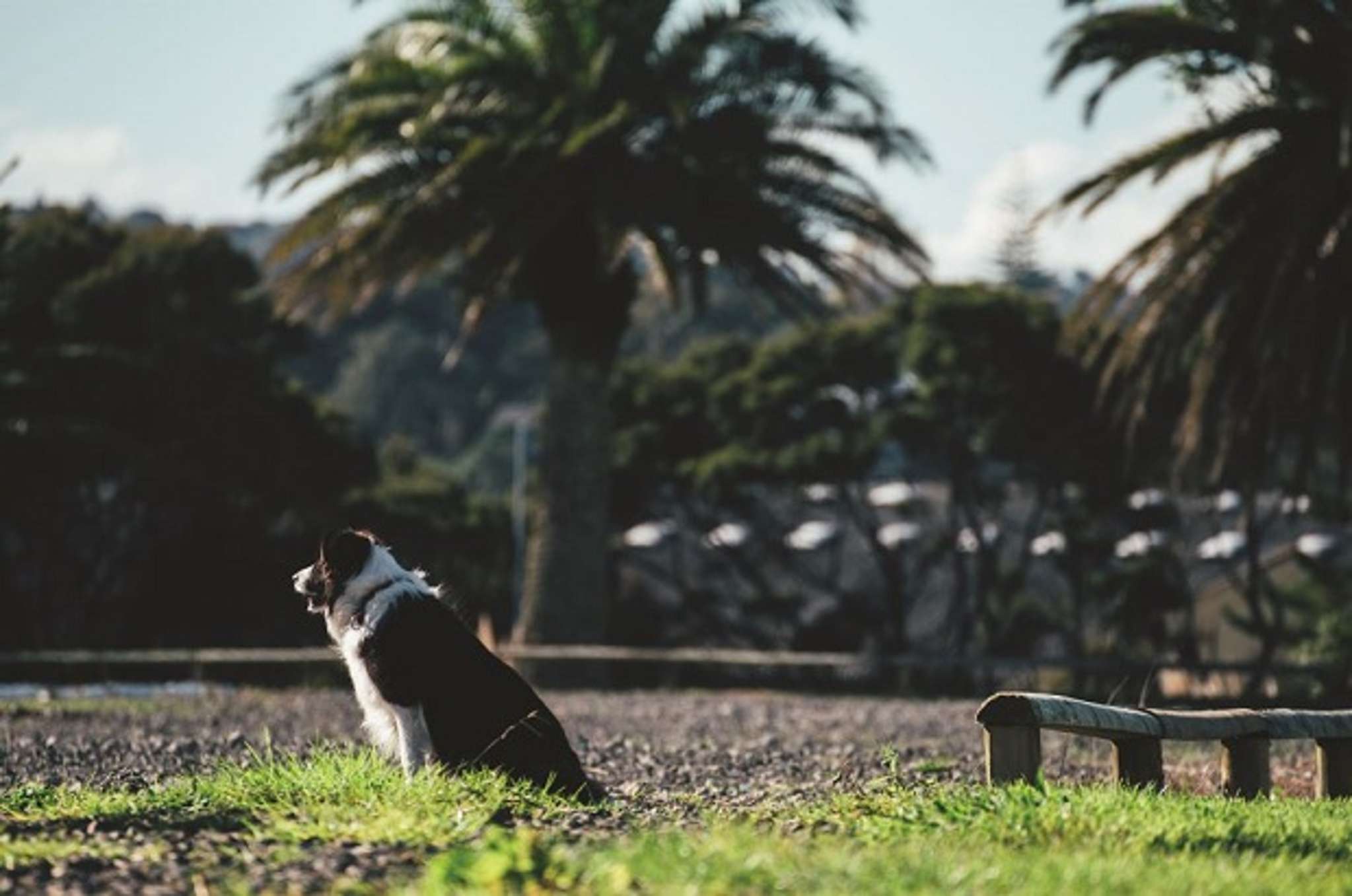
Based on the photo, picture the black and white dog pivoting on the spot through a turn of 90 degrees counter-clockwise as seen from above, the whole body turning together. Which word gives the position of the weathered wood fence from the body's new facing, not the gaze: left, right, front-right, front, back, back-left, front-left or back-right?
left

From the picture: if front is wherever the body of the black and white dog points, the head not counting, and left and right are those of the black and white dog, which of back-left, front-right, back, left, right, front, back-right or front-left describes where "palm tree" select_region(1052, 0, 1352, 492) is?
back-right

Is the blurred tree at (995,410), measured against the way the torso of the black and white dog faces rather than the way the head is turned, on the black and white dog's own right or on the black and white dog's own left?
on the black and white dog's own right

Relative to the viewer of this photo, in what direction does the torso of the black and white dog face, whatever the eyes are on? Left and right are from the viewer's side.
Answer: facing to the left of the viewer

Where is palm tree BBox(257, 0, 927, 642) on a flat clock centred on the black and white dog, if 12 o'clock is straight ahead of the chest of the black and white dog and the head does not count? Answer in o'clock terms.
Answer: The palm tree is roughly at 3 o'clock from the black and white dog.

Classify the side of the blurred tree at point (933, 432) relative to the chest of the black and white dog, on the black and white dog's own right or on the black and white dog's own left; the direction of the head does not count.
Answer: on the black and white dog's own right
